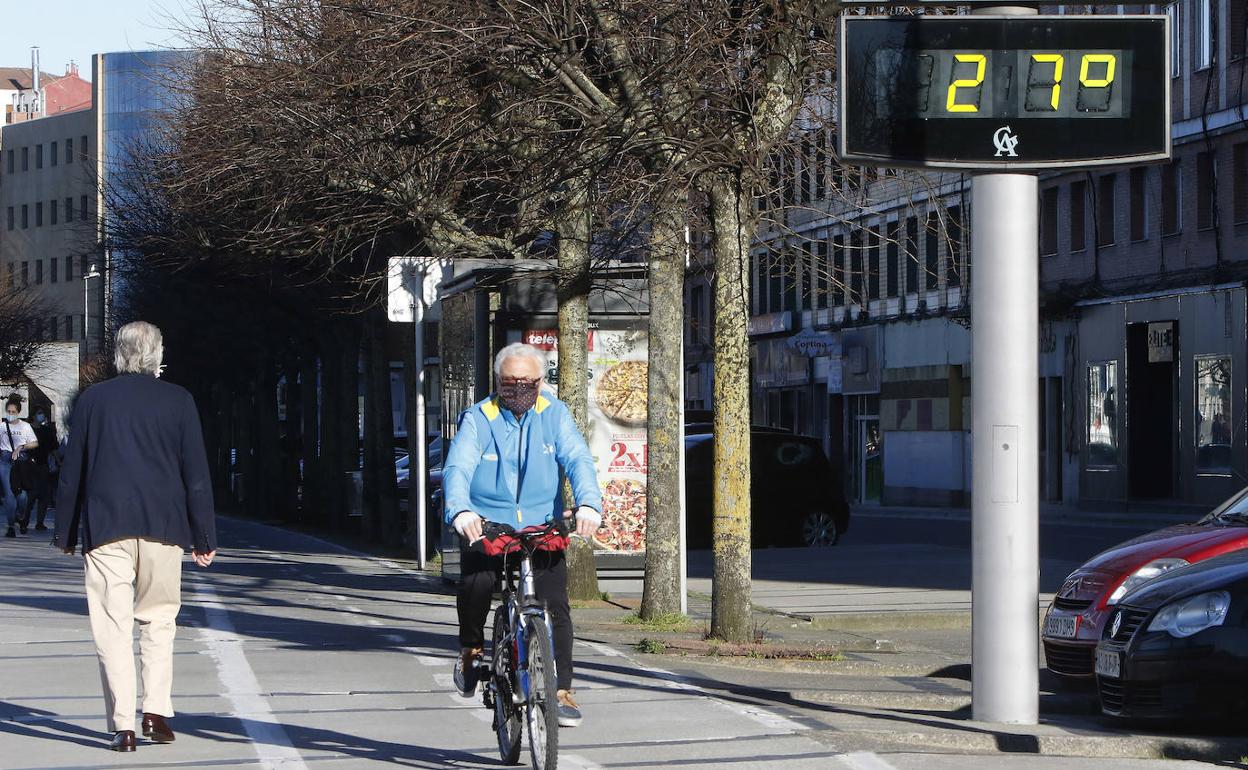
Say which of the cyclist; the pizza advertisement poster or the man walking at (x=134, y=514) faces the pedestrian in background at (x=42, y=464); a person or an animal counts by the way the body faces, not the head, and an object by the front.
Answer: the man walking

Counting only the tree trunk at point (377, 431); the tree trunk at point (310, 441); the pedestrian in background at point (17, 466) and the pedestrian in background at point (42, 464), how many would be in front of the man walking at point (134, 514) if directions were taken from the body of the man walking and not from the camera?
4

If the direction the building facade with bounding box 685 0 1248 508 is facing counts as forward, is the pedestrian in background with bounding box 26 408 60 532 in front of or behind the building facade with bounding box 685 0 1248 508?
in front

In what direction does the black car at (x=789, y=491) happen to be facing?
to the viewer's left

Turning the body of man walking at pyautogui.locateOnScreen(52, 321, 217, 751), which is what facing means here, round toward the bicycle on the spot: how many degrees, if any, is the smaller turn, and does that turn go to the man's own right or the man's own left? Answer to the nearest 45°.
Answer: approximately 135° to the man's own right

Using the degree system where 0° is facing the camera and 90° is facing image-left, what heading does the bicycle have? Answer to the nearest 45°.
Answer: approximately 0°

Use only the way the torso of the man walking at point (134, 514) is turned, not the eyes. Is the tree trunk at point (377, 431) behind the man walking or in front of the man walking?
in front

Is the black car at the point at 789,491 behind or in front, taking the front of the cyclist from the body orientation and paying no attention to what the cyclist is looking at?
behind

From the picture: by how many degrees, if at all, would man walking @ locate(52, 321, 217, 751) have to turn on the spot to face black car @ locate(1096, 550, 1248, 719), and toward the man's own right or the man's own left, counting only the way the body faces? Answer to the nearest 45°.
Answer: approximately 90° to the man's own right

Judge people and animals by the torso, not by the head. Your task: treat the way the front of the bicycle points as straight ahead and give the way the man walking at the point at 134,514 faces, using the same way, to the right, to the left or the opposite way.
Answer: the opposite way

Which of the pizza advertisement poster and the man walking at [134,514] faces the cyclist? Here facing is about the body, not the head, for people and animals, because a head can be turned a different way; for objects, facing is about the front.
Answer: the pizza advertisement poster

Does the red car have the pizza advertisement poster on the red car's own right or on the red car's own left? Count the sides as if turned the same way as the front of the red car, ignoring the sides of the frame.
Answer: on the red car's own right

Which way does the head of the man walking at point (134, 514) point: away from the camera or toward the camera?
away from the camera
